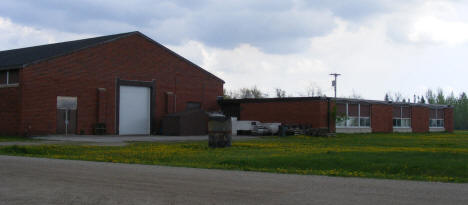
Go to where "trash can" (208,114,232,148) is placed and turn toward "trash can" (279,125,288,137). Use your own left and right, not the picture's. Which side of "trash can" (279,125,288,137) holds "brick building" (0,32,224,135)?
left

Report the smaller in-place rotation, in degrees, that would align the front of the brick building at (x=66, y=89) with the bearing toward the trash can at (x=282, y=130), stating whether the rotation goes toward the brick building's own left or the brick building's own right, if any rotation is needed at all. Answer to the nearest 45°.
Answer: approximately 45° to the brick building's own left

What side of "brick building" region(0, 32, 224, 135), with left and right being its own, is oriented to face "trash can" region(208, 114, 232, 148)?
front

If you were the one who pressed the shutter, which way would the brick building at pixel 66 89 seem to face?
facing the viewer and to the right of the viewer
